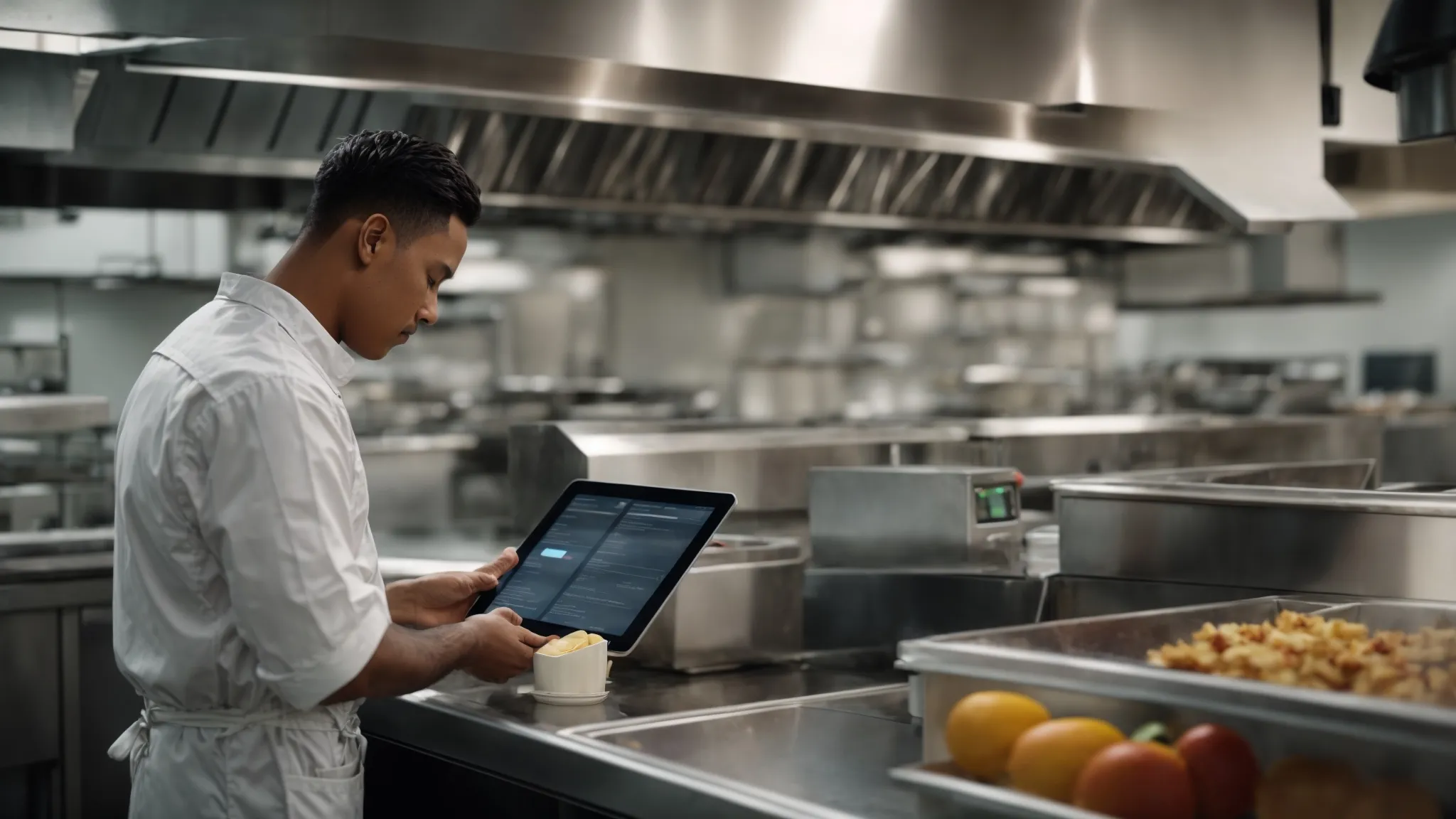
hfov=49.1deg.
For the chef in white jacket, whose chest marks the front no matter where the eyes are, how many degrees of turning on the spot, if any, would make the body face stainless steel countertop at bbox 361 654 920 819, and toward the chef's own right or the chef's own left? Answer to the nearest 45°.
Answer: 0° — they already face it

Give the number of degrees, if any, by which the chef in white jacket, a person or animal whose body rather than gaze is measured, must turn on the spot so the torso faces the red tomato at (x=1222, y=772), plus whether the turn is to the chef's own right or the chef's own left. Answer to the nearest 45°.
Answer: approximately 45° to the chef's own right

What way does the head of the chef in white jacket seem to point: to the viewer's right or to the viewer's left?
to the viewer's right

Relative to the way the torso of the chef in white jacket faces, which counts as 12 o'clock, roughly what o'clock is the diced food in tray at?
The diced food in tray is roughly at 1 o'clock from the chef in white jacket.

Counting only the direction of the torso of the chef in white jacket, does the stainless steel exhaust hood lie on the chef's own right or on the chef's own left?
on the chef's own left

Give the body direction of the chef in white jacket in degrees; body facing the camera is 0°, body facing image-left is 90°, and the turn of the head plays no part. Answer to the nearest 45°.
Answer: approximately 270°
